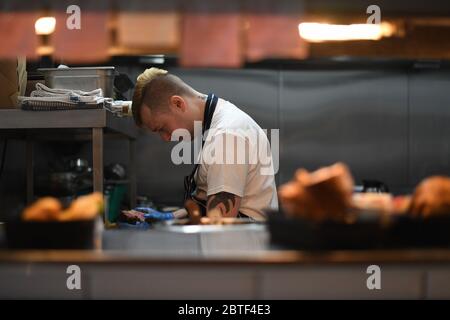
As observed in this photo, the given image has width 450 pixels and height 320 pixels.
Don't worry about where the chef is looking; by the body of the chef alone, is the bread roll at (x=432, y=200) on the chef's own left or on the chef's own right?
on the chef's own left

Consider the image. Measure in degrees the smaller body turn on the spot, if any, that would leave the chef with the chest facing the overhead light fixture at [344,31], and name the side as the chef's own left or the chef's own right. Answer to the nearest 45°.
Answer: approximately 135° to the chef's own right

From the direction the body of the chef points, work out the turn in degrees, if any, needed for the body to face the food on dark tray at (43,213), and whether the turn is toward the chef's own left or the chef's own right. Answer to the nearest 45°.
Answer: approximately 90° to the chef's own left

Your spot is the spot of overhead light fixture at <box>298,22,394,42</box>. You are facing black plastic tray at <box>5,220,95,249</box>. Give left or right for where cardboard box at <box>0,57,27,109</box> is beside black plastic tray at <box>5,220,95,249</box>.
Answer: right

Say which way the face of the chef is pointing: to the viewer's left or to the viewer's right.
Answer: to the viewer's left

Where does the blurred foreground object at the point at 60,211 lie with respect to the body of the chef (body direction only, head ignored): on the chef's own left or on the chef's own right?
on the chef's own left

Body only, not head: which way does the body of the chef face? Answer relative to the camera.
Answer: to the viewer's left

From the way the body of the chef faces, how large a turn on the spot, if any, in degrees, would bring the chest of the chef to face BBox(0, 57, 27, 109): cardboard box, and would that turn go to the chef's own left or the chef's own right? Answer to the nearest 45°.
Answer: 0° — they already face it
